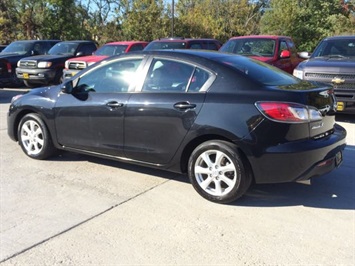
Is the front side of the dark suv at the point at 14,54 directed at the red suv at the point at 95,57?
no

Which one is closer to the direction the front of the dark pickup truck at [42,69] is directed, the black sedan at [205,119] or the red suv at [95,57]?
the black sedan

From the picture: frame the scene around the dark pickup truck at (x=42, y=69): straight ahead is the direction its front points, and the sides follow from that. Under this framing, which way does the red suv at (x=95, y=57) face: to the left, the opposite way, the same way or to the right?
the same way

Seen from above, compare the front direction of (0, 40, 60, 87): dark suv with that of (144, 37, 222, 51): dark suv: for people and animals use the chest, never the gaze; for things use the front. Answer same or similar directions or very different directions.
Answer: same or similar directions

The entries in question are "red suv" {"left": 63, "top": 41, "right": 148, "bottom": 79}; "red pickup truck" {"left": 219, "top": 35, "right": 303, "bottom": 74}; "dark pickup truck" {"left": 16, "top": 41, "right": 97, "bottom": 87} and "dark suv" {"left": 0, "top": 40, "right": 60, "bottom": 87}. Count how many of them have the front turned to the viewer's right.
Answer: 0

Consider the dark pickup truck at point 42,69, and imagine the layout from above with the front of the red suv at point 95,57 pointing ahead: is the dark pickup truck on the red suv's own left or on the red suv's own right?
on the red suv's own right

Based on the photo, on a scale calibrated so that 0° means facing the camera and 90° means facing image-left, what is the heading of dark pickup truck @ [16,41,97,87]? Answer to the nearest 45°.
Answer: approximately 45°

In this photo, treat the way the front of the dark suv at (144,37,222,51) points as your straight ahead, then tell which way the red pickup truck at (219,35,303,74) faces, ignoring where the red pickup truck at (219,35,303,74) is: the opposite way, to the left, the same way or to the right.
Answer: the same way

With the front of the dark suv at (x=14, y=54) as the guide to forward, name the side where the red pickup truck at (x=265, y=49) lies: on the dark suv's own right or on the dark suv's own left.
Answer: on the dark suv's own left

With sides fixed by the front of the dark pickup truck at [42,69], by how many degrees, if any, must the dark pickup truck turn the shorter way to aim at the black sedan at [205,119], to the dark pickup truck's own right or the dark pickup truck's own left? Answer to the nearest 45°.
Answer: approximately 45° to the dark pickup truck's own left

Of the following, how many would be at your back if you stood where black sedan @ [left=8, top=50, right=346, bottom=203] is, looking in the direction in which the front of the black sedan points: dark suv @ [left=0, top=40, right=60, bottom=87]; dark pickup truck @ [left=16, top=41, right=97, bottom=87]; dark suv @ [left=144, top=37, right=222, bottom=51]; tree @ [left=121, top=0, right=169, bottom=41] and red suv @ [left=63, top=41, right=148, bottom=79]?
0

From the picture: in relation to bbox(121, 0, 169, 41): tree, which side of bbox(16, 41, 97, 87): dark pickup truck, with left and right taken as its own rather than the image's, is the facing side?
back

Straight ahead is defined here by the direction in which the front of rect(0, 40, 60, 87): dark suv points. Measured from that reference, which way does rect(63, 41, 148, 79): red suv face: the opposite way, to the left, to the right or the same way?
the same way

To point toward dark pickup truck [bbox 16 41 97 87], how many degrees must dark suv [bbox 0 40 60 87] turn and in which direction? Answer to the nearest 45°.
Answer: approximately 45° to its left

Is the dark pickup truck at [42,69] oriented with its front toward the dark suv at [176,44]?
no

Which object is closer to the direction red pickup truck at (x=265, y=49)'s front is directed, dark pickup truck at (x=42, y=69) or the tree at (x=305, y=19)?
the dark pickup truck

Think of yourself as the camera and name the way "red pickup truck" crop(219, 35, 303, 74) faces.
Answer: facing the viewer and to the left of the viewer

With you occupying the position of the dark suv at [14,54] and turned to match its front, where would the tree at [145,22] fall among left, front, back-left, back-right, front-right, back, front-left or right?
back

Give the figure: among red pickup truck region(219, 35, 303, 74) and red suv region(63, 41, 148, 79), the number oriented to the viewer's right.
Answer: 0

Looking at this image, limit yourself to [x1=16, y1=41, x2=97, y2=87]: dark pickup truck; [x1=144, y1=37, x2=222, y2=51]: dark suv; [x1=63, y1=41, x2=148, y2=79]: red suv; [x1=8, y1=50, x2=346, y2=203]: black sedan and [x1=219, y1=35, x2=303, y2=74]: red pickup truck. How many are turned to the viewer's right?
0

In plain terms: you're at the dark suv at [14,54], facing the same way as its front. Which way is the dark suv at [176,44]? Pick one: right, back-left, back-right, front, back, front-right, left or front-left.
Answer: left

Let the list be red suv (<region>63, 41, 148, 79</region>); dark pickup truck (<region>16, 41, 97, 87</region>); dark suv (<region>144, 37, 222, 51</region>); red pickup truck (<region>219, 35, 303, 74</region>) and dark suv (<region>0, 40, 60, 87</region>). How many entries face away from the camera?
0
